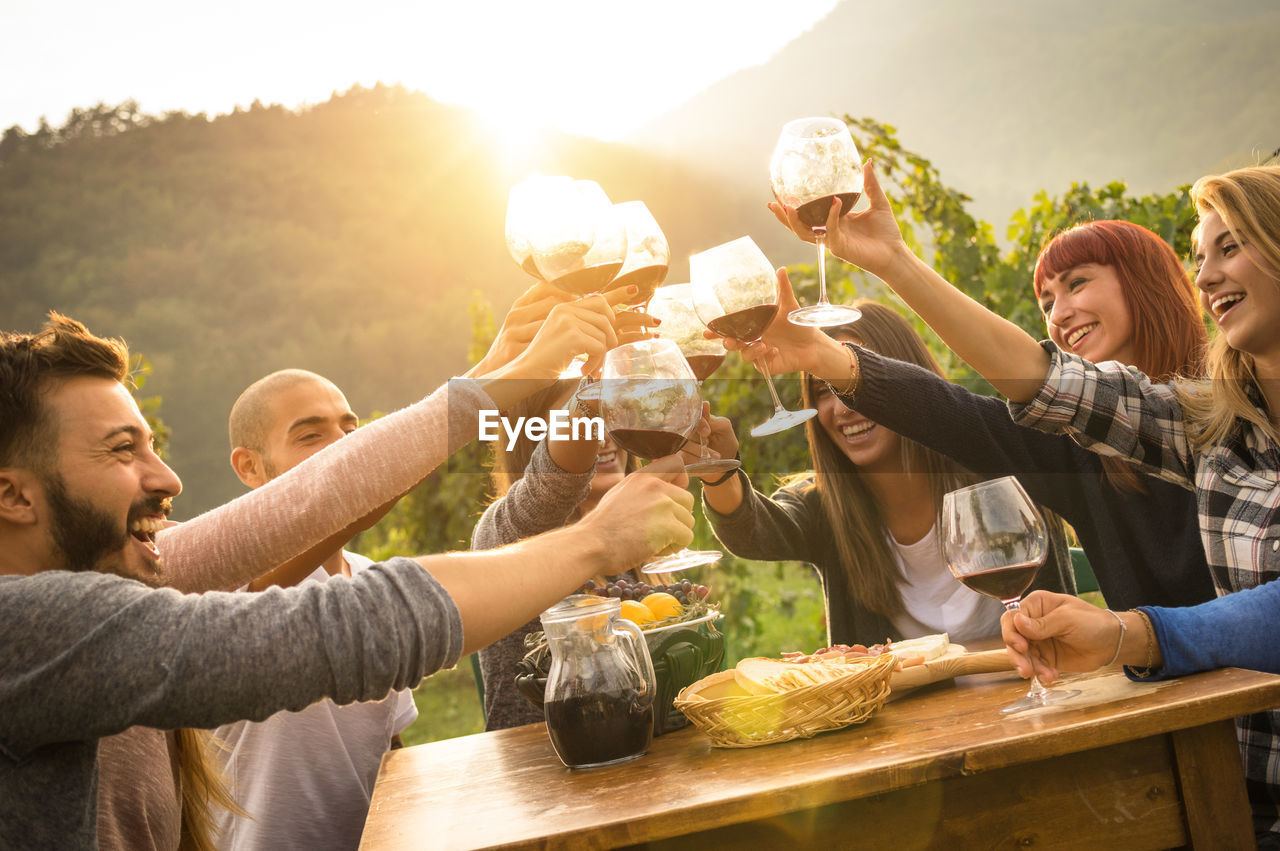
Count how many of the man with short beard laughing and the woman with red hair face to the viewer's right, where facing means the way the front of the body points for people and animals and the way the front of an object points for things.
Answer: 1

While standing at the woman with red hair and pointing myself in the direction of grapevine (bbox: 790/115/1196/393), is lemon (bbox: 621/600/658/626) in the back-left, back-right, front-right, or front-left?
back-left

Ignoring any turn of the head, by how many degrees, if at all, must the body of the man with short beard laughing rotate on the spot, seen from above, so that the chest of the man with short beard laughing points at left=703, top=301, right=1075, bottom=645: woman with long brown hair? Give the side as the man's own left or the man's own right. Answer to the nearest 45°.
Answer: approximately 45° to the man's own left

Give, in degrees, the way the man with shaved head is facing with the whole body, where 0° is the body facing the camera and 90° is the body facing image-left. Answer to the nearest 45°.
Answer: approximately 315°

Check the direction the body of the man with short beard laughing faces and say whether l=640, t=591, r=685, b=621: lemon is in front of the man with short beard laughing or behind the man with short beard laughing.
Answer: in front

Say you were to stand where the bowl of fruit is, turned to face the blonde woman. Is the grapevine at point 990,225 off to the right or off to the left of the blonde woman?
left

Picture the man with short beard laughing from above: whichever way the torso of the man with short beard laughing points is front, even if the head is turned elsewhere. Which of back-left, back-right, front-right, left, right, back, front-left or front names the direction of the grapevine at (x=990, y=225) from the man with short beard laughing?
front-left

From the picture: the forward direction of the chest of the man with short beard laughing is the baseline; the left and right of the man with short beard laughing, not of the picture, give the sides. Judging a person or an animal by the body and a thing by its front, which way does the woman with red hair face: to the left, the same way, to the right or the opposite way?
the opposite way

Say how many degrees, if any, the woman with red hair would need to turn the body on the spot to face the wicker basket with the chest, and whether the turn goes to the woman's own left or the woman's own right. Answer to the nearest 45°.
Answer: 0° — they already face it

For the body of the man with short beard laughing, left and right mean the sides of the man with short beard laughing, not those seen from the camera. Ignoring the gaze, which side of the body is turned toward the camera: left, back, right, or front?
right
